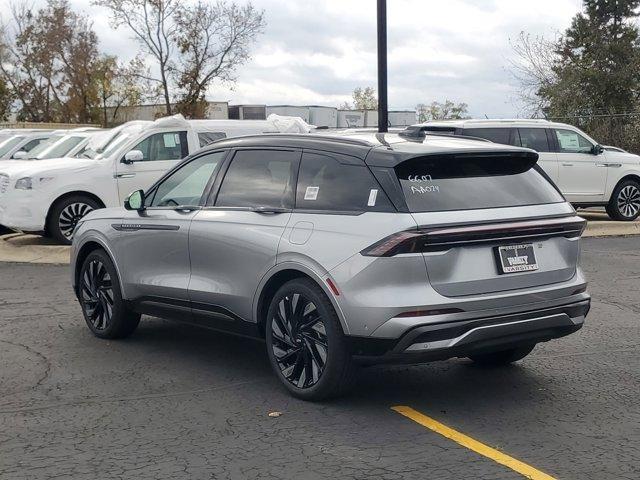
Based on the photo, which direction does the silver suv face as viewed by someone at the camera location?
facing away from the viewer and to the left of the viewer

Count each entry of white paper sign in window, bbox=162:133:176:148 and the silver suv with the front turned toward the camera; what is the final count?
1

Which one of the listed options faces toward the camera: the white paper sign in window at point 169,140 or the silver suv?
the white paper sign in window

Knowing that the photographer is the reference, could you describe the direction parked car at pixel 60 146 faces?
facing the viewer and to the left of the viewer

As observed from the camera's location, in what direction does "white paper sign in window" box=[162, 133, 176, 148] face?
facing the viewer

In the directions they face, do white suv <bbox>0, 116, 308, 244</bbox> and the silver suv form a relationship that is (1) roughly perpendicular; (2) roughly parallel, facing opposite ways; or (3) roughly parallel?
roughly perpendicular

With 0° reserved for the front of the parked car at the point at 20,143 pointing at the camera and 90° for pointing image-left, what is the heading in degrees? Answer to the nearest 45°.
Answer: approximately 45°

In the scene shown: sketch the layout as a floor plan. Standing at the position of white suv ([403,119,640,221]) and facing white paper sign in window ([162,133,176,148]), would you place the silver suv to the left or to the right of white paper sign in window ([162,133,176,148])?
left

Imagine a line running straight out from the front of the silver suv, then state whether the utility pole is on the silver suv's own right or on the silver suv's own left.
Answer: on the silver suv's own right

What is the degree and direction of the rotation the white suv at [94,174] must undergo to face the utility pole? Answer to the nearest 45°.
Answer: approximately 135° to its left

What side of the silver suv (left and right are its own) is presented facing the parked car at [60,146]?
front

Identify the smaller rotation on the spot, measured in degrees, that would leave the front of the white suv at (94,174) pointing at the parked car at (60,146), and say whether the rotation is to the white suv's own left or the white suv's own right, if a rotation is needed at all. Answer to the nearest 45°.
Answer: approximately 135° to the white suv's own right
